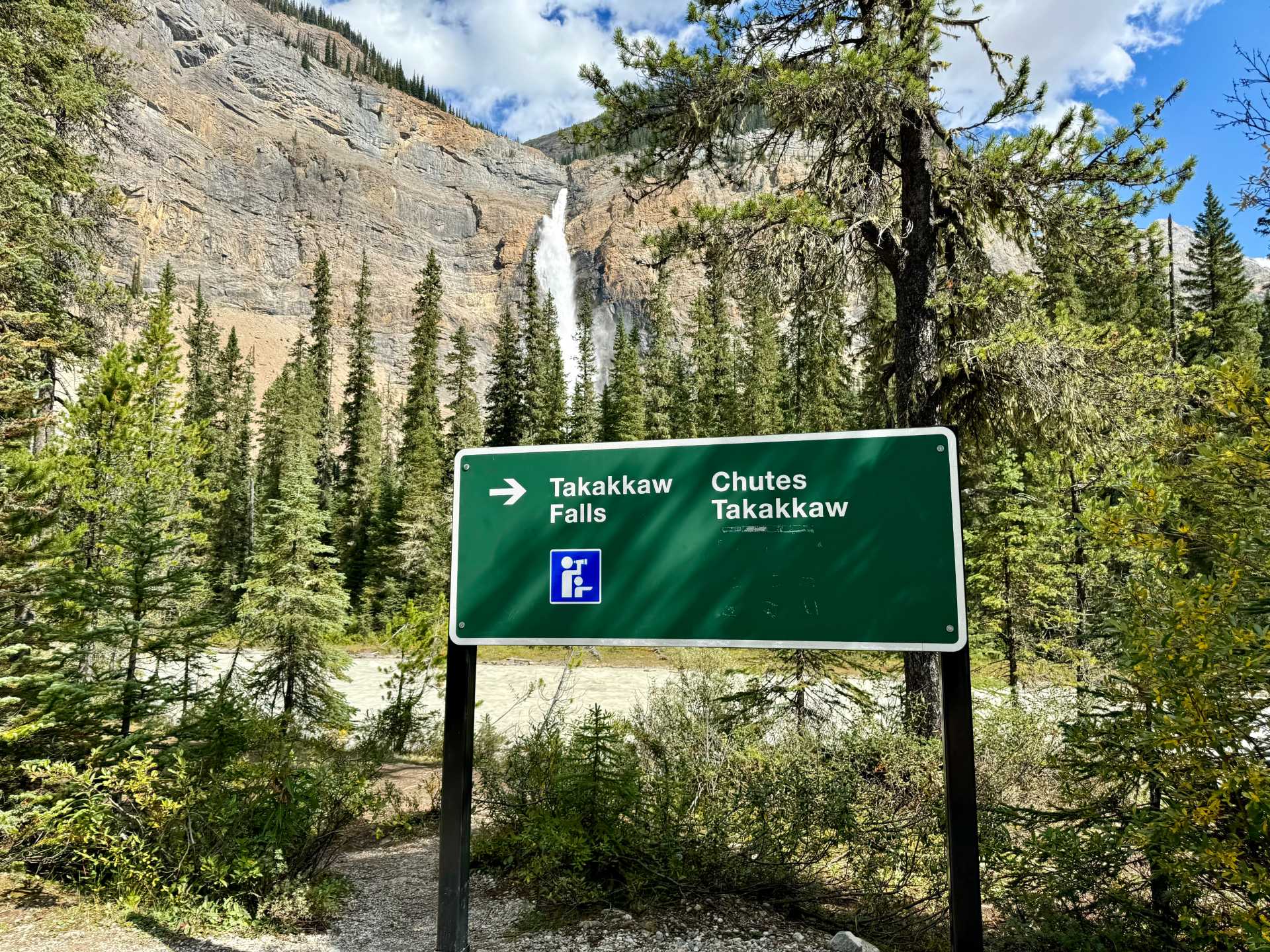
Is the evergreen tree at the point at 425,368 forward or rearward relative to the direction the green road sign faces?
rearward

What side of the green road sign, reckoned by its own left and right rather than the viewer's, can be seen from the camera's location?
front

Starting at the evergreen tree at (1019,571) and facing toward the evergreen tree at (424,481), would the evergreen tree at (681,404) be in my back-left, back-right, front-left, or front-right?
front-right

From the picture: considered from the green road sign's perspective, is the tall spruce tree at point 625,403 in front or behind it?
behind

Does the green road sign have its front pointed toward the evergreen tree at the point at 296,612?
no

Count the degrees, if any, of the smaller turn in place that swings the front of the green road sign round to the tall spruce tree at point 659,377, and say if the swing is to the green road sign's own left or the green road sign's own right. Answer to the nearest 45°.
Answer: approximately 180°

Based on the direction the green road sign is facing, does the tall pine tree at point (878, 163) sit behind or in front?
behind

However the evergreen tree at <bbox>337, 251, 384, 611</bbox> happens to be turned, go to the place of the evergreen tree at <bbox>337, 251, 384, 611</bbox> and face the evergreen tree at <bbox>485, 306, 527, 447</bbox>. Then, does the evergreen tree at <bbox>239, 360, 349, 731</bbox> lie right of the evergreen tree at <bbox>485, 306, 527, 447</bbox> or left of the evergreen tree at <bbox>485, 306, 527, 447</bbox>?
right

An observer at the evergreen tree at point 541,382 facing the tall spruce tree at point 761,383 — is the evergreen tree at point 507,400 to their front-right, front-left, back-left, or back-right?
back-right

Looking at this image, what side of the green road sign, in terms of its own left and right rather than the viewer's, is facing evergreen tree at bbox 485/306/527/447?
back

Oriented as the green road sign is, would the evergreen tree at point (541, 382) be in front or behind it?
behind

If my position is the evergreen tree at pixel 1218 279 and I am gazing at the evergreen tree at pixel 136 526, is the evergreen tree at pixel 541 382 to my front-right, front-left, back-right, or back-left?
front-right

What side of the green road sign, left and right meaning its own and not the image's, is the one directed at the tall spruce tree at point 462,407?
back

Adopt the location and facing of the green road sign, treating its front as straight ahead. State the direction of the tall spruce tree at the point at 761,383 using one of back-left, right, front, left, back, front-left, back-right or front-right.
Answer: back

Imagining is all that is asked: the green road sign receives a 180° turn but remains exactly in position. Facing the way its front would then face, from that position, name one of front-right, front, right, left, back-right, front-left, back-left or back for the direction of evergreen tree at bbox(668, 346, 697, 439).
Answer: front
